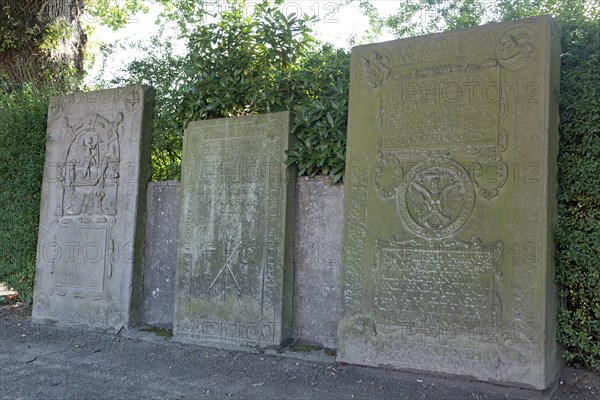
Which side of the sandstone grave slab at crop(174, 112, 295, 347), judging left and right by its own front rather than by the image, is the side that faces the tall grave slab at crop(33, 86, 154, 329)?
right

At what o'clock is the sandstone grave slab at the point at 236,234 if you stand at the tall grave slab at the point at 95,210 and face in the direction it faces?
The sandstone grave slab is roughly at 9 o'clock from the tall grave slab.

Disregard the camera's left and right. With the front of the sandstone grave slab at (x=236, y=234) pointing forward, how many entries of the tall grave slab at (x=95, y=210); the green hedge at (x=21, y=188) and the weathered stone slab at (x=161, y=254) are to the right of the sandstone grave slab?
3

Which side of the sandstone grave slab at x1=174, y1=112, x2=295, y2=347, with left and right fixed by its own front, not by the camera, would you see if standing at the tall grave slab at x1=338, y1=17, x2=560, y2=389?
left

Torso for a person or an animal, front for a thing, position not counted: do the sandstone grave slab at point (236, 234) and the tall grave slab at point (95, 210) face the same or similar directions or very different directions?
same or similar directions

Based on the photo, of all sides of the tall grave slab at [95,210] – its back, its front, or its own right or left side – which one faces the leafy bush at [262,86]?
left

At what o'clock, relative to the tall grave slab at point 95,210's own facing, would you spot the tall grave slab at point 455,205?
the tall grave slab at point 455,205 is roughly at 9 o'clock from the tall grave slab at point 95,210.

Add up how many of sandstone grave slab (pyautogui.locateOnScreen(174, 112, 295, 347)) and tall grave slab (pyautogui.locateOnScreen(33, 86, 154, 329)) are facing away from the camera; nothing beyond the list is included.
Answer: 0

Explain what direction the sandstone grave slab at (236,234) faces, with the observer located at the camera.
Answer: facing the viewer and to the left of the viewer

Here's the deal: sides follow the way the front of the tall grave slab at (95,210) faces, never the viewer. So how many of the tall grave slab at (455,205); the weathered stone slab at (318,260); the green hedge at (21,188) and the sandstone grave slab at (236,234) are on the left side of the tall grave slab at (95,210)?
3

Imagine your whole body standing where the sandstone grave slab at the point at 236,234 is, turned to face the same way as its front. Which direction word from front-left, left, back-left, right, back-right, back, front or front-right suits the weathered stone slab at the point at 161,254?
right

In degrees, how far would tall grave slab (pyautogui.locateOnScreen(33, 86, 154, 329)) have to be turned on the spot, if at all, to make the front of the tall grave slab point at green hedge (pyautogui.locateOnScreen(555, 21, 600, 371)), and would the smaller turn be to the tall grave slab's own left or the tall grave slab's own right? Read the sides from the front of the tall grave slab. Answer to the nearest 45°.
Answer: approximately 90° to the tall grave slab's own left

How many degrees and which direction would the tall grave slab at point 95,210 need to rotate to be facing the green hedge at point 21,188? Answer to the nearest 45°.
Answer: approximately 90° to its right
